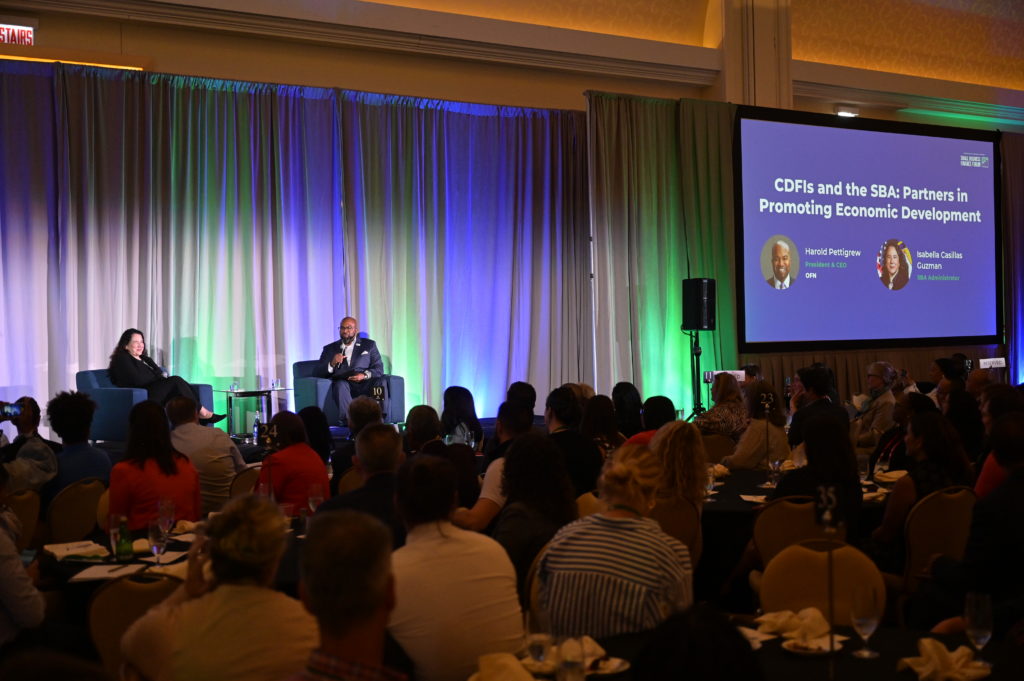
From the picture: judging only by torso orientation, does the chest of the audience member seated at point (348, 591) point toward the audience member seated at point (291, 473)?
yes

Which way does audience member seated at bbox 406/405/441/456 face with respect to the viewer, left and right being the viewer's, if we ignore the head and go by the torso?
facing away from the viewer

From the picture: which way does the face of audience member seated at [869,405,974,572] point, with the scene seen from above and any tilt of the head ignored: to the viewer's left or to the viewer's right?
to the viewer's left

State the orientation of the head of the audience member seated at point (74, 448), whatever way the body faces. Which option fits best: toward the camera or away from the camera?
away from the camera

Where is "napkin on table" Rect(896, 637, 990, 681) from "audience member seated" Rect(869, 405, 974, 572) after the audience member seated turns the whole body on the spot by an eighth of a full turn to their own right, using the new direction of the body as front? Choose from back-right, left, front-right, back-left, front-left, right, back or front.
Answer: back

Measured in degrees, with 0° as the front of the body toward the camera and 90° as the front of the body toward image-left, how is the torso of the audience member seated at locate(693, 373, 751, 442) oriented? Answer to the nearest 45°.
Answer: approximately 135°

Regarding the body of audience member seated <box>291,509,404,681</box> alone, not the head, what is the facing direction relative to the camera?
away from the camera

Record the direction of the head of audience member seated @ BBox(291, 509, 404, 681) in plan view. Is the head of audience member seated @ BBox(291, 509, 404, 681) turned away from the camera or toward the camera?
away from the camera

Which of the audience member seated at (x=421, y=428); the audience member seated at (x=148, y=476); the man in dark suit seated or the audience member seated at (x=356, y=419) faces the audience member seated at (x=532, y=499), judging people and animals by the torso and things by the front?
the man in dark suit seated

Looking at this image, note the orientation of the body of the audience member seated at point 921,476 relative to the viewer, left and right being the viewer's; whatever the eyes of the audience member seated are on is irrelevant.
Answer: facing away from the viewer and to the left of the viewer

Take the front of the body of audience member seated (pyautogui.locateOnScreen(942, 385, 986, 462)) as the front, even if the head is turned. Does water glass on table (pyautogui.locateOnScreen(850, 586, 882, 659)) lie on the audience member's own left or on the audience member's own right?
on the audience member's own left

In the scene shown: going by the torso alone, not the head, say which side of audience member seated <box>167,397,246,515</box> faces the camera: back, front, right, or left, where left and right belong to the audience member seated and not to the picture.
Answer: back

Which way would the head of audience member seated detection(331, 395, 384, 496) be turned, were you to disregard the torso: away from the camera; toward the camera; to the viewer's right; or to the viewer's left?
away from the camera
